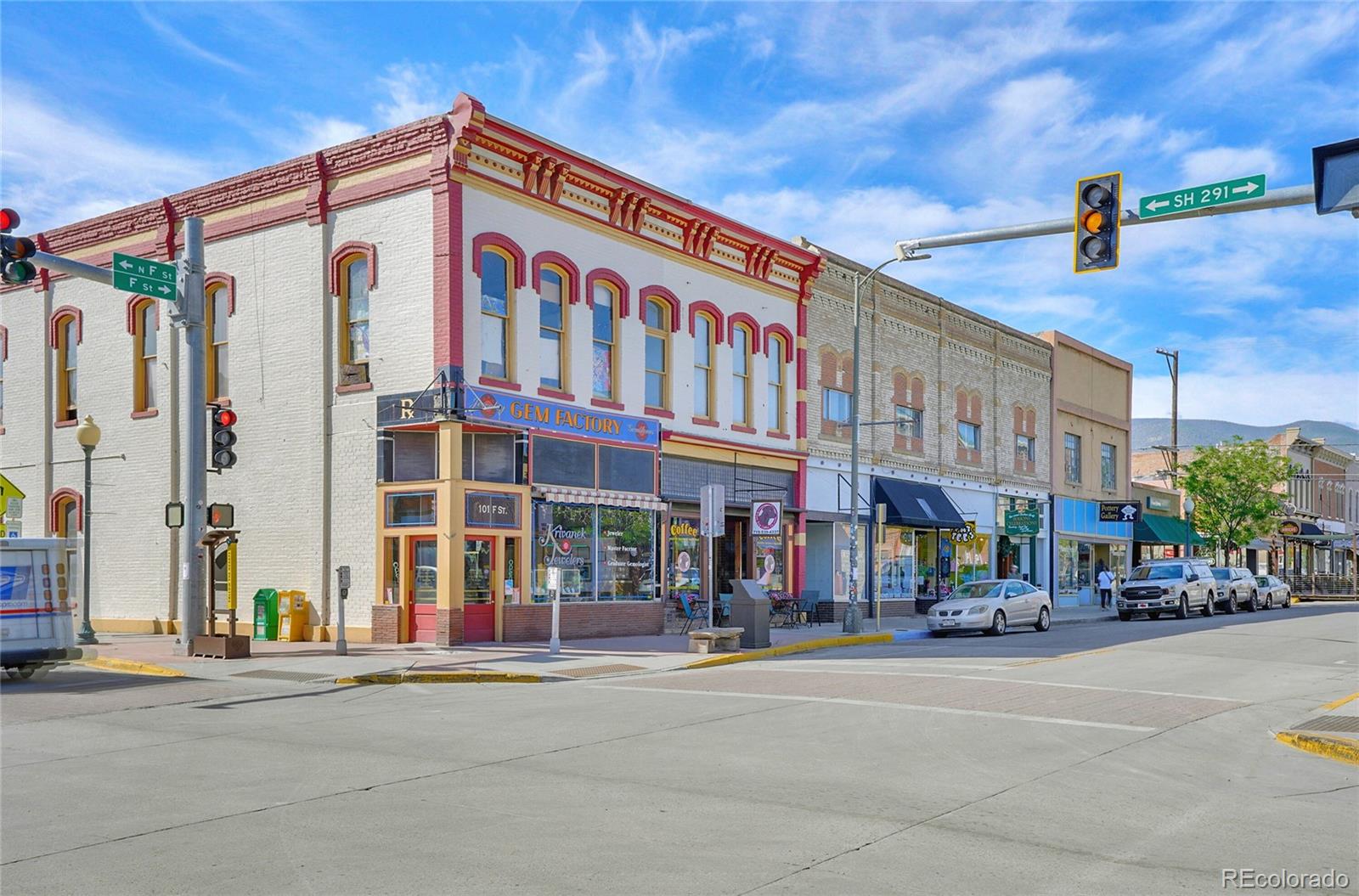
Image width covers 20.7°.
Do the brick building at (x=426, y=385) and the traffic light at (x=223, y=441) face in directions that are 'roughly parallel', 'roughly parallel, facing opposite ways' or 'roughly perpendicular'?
roughly parallel

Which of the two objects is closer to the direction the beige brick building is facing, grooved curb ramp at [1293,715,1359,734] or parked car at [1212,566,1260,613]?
the grooved curb ramp

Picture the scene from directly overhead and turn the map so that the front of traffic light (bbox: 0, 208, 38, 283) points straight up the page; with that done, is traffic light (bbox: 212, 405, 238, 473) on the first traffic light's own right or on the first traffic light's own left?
on the first traffic light's own left

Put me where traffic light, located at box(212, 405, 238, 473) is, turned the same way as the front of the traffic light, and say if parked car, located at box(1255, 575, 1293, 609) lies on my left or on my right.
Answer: on my left

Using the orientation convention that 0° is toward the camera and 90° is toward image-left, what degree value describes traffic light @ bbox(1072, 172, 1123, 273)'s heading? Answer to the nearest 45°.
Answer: approximately 45°

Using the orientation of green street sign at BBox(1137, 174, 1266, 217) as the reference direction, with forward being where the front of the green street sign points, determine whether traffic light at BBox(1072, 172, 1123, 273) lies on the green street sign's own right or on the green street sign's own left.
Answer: on the green street sign's own right

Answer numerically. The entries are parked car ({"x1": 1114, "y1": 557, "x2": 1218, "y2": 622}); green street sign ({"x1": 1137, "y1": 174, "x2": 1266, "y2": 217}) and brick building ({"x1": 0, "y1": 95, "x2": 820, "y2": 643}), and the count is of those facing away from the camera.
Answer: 0

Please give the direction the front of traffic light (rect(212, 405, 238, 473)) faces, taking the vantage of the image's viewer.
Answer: facing the viewer and to the right of the viewer

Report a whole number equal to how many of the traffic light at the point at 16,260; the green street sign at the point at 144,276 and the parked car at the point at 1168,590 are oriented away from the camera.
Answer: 0

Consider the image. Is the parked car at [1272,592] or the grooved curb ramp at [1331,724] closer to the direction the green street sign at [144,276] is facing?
the grooved curb ramp

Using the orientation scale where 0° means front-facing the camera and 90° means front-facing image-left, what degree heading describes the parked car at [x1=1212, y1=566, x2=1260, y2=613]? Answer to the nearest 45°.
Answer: approximately 45°
